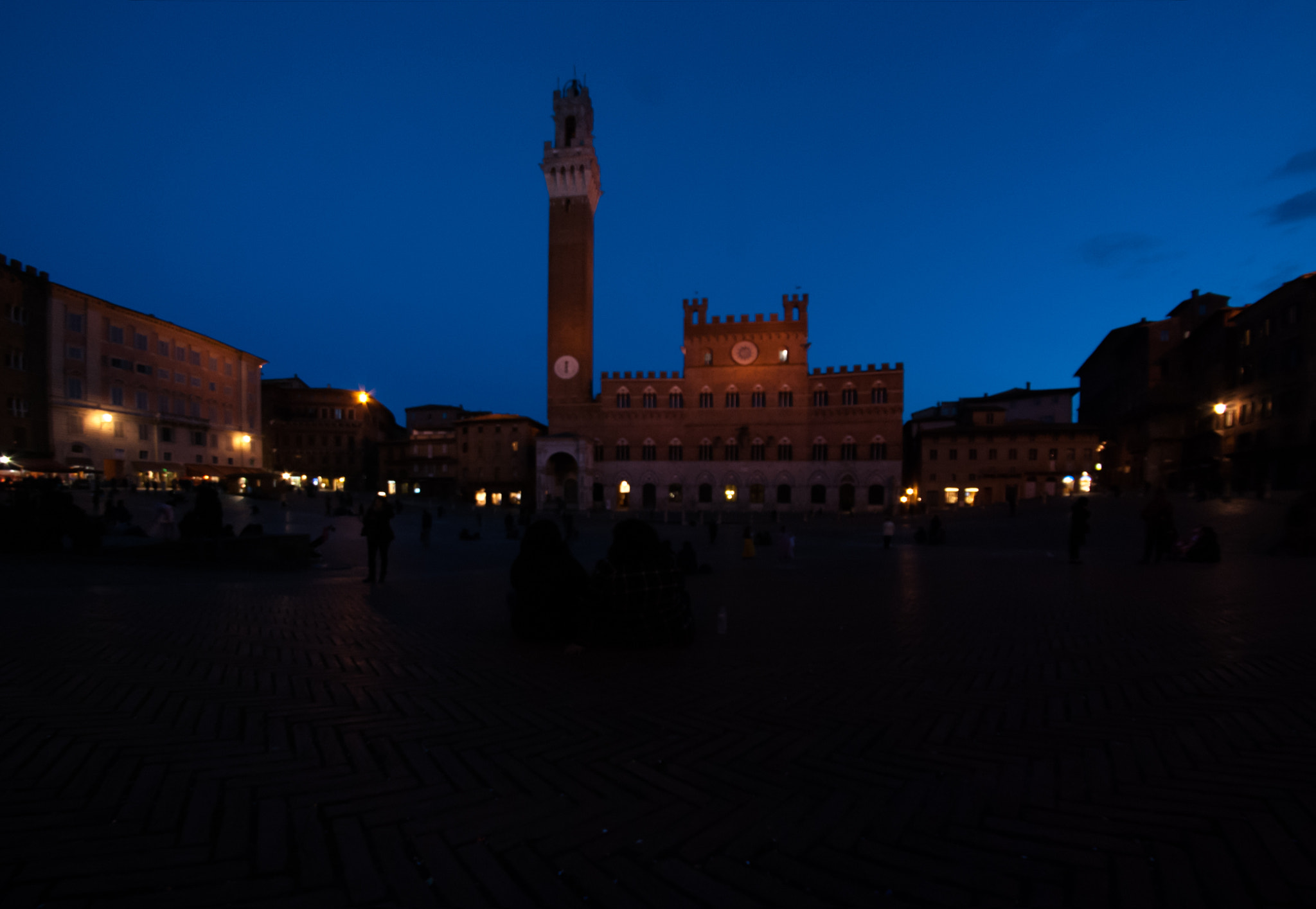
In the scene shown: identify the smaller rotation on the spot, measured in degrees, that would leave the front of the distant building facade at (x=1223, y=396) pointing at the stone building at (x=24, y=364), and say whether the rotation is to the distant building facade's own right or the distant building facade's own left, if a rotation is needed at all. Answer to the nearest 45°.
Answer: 0° — it already faces it

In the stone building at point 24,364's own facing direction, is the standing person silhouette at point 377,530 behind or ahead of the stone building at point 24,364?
ahead

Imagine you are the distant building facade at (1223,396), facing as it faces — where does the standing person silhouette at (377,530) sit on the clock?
The standing person silhouette is roughly at 11 o'clock from the distant building facade.

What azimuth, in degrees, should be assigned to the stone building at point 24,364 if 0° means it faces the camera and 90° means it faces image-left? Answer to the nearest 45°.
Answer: approximately 315°

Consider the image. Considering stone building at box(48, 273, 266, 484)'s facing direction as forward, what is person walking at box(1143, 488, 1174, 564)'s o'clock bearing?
The person walking is roughly at 1 o'clock from the stone building.

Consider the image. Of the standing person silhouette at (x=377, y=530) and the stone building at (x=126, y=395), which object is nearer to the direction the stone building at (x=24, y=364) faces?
the standing person silhouette

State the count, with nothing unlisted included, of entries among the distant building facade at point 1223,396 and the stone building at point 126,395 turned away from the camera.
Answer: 0

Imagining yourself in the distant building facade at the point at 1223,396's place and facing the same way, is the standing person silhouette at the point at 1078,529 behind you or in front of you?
in front

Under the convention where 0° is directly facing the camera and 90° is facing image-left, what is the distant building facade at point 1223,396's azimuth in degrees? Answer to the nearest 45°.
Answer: approximately 45°

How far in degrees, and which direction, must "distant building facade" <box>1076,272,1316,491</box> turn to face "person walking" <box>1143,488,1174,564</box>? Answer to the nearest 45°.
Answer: approximately 45° to its left

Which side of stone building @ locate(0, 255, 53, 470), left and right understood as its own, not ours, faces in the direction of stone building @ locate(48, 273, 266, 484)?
left
